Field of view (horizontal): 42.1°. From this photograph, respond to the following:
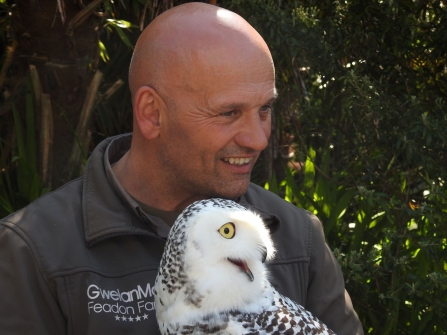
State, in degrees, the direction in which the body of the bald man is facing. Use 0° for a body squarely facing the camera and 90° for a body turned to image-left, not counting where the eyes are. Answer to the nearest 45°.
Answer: approximately 315°
